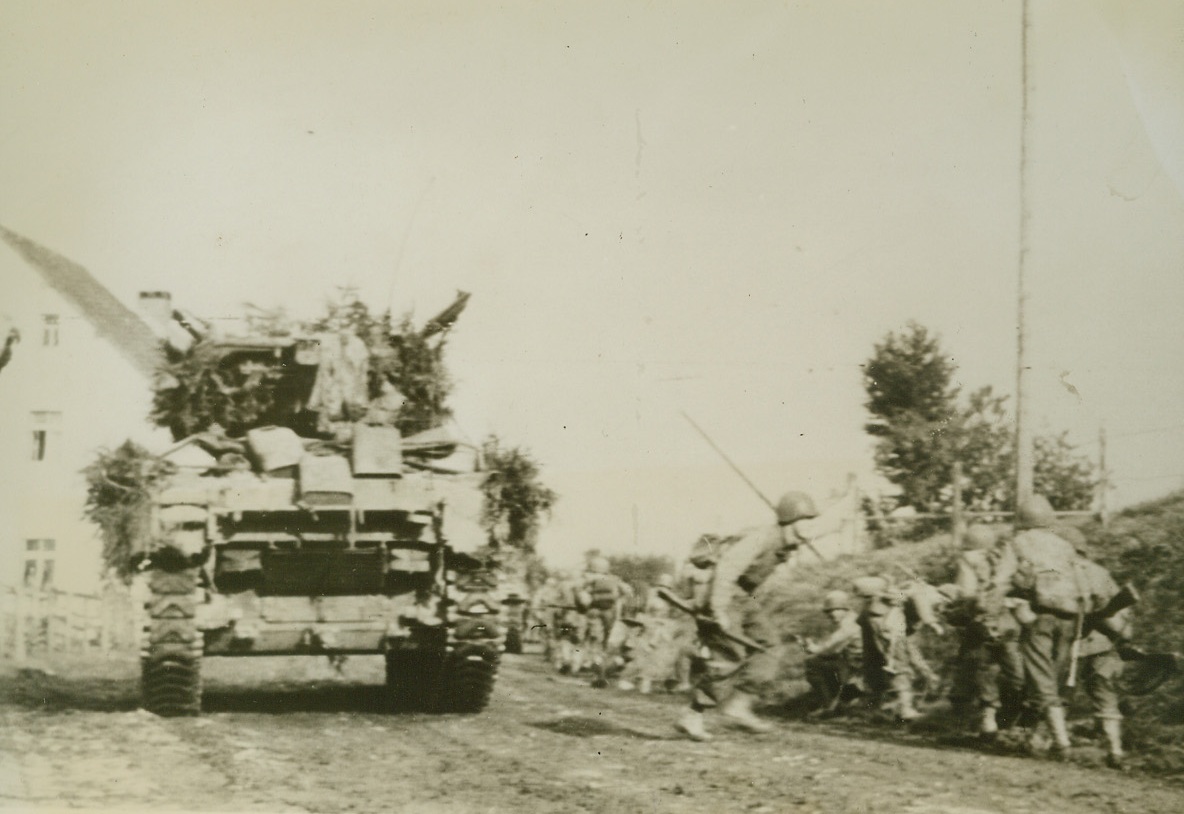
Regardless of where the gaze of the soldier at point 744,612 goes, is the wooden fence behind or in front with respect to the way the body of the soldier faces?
behind

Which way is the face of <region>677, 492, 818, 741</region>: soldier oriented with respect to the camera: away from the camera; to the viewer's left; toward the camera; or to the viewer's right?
to the viewer's right

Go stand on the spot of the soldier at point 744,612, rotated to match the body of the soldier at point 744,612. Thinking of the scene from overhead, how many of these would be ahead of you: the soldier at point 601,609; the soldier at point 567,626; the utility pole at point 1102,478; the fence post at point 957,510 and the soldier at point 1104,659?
3

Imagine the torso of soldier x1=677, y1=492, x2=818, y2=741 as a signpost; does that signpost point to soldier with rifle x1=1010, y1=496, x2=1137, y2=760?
yes

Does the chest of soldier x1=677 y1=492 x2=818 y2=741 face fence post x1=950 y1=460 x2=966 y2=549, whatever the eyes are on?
yes

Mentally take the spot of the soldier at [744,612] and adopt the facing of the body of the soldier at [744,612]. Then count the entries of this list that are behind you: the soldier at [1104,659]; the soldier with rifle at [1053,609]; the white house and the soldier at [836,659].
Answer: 1

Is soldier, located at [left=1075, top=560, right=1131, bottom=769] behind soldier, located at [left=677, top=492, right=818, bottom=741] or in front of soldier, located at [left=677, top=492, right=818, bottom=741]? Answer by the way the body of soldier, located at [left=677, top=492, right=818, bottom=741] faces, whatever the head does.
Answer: in front

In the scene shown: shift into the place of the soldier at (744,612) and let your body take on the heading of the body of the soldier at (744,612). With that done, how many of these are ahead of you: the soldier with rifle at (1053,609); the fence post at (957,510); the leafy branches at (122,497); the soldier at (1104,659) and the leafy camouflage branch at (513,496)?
3

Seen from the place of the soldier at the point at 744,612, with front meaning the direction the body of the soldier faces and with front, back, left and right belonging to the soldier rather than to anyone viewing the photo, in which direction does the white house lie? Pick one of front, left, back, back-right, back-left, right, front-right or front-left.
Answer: back

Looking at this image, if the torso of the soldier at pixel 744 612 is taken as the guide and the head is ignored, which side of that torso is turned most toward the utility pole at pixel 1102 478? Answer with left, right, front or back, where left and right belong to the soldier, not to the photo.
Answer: front

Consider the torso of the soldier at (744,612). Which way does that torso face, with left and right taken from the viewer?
facing to the right of the viewer

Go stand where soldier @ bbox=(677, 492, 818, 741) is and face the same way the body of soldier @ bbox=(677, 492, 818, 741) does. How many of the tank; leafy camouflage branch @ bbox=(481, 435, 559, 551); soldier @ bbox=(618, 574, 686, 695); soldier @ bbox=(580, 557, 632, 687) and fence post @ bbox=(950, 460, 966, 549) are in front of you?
1

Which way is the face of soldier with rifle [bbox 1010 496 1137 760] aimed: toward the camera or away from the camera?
away from the camera
